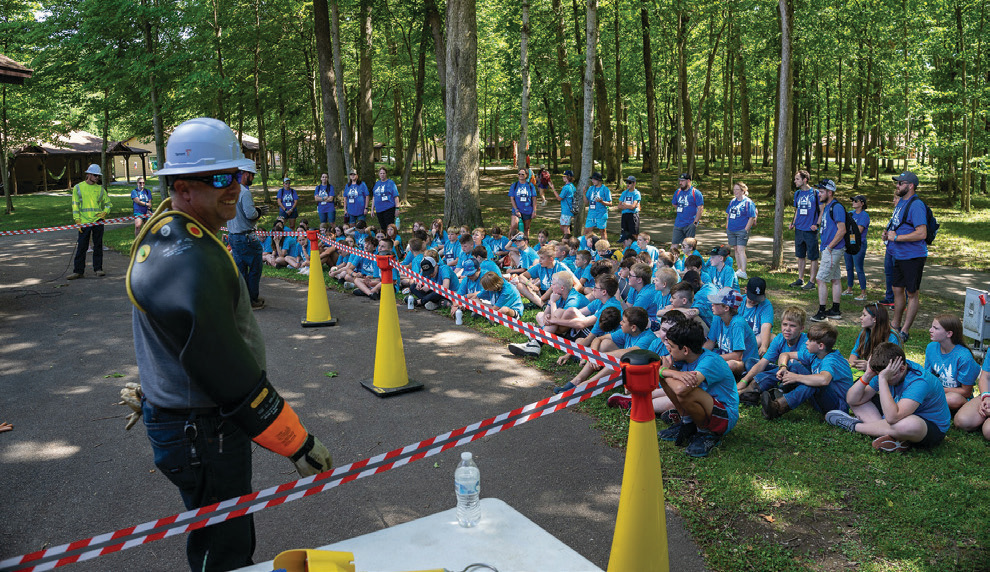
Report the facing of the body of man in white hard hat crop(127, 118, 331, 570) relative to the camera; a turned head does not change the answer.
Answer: to the viewer's right

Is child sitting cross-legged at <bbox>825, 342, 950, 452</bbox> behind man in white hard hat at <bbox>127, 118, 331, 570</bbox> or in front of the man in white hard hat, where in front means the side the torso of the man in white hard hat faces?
in front

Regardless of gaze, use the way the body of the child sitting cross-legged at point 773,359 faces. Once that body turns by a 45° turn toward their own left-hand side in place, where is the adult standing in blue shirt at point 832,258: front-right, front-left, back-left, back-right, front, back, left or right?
back

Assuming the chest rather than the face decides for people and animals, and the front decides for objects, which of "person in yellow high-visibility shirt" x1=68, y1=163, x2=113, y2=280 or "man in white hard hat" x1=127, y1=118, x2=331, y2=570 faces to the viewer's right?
the man in white hard hat

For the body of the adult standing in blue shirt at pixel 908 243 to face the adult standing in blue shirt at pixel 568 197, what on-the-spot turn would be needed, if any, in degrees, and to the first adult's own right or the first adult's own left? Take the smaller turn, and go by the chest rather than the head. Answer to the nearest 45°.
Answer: approximately 90° to the first adult's own right

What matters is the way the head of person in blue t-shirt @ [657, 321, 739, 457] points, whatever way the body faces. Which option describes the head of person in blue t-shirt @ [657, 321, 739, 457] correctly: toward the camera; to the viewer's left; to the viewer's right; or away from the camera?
to the viewer's left

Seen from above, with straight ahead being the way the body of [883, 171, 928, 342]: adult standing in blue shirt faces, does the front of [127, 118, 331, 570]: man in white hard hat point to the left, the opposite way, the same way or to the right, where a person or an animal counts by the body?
the opposite way
